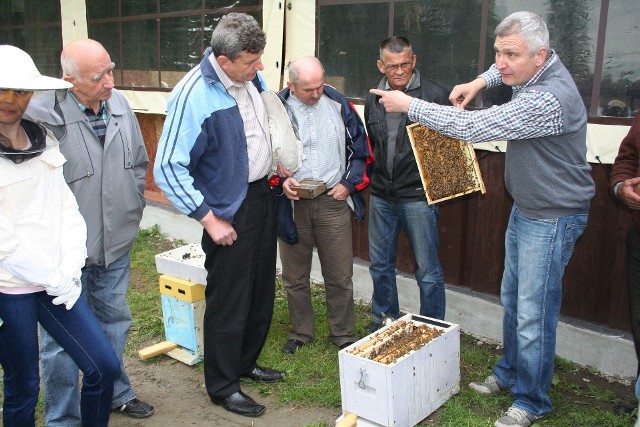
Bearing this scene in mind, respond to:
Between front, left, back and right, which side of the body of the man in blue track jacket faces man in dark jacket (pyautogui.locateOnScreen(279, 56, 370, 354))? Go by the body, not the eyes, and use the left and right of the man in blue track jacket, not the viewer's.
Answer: left

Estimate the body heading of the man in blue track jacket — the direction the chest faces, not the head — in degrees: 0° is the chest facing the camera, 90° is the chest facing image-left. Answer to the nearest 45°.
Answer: approximately 315°

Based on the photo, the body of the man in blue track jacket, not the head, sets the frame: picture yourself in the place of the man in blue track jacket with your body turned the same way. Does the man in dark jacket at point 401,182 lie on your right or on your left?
on your left
